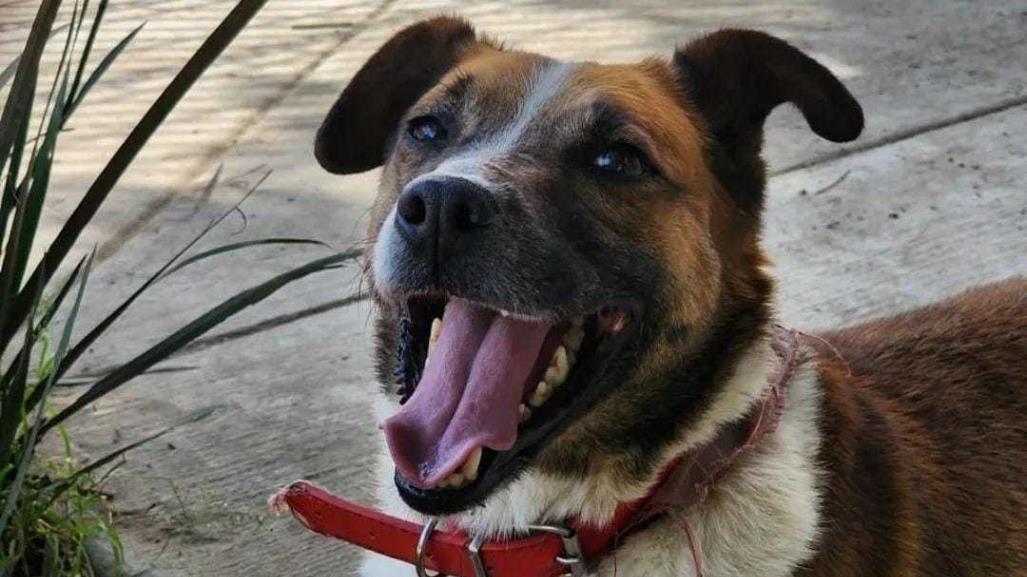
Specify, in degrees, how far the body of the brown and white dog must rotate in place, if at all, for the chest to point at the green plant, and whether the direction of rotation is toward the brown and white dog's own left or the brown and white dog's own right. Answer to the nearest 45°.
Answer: approximately 45° to the brown and white dog's own right

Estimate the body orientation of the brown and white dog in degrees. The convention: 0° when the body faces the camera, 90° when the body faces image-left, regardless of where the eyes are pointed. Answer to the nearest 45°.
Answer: approximately 45°
